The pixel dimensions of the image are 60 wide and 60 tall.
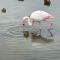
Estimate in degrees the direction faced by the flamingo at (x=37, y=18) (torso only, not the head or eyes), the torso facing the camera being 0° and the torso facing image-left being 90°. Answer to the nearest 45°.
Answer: approximately 90°
